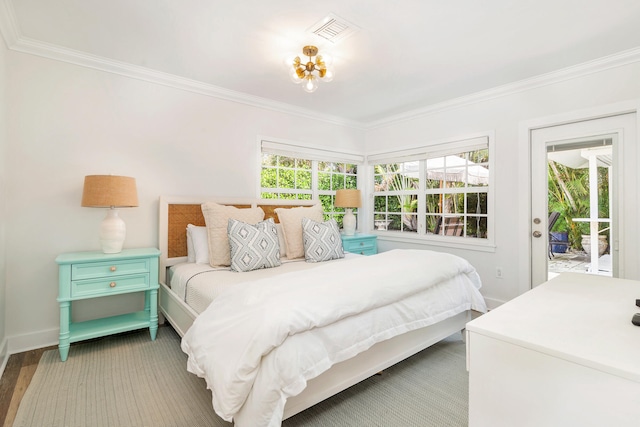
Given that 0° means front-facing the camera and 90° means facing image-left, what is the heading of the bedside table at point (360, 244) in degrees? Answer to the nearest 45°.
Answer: approximately 315°

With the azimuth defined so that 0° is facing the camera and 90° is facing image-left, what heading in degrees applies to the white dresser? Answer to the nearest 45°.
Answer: approximately 135°

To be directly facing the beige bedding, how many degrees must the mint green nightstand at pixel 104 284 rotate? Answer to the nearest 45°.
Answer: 0° — it already faces it

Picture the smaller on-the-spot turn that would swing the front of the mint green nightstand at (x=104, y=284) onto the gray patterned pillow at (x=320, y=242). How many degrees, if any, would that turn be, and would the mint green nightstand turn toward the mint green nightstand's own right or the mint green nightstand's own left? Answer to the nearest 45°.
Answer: approximately 45° to the mint green nightstand's own left
